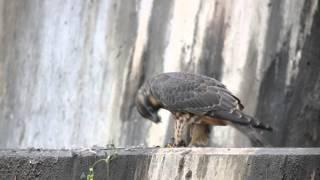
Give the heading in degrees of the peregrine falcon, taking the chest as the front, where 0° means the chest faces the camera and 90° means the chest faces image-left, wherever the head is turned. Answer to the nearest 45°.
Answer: approximately 90°
